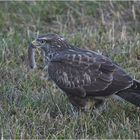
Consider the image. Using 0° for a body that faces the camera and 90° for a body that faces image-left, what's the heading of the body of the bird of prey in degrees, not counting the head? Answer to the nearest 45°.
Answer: approximately 90°
